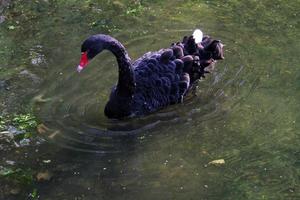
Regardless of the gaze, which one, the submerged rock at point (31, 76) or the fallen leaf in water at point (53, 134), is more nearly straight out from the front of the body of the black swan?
the fallen leaf in water

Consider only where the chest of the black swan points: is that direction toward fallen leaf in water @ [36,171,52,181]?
yes

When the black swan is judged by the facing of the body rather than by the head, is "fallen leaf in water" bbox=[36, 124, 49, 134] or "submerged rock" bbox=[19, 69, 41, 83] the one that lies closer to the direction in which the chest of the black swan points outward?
the fallen leaf in water

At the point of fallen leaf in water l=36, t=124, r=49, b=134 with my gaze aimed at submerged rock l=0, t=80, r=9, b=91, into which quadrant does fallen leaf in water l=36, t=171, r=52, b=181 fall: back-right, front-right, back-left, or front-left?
back-left

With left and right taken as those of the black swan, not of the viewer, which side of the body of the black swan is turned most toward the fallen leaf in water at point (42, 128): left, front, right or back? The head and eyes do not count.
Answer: front

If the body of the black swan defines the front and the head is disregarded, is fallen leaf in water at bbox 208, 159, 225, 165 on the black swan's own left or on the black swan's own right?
on the black swan's own left

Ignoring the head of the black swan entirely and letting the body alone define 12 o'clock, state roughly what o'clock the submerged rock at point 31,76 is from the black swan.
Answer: The submerged rock is roughly at 2 o'clock from the black swan.

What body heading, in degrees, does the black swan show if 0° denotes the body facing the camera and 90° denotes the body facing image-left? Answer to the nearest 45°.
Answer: approximately 45°

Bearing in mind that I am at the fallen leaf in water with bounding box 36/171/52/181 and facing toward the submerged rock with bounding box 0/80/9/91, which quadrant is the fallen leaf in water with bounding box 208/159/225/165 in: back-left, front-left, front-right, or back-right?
back-right
